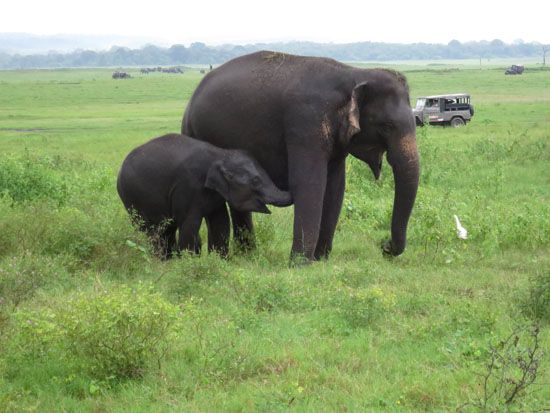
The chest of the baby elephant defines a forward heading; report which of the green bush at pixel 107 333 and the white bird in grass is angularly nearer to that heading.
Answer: the white bird in grass

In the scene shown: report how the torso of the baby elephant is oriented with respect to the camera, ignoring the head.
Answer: to the viewer's right

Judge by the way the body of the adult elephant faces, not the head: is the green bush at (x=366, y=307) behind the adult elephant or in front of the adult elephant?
in front

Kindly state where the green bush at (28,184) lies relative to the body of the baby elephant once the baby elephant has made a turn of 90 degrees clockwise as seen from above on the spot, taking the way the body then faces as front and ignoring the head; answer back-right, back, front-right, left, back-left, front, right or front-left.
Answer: back-right

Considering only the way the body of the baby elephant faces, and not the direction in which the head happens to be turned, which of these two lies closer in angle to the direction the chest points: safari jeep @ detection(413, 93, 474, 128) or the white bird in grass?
the white bird in grass

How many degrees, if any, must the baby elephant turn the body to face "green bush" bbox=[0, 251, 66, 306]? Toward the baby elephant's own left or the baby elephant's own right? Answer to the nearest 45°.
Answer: approximately 135° to the baby elephant's own right

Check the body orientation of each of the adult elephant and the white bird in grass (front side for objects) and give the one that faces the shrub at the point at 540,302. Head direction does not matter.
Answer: the adult elephant

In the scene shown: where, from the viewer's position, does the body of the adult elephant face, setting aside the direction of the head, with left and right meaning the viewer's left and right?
facing the viewer and to the right of the viewer

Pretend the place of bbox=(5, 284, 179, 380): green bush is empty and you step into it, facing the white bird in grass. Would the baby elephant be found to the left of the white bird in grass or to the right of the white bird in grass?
left
